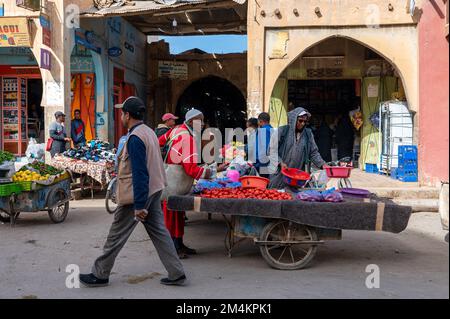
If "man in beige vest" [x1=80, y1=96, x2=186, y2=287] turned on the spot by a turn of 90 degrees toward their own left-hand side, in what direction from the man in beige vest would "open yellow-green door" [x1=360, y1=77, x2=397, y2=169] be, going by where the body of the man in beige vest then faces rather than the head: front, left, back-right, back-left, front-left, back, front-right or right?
back-left

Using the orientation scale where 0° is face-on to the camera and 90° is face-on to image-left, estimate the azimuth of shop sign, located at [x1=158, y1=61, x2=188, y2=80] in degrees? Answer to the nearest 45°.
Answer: approximately 0°

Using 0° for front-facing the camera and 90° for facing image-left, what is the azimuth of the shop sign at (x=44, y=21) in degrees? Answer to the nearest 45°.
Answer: approximately 315°

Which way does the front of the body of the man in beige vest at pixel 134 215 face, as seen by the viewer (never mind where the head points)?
to the viewer's left

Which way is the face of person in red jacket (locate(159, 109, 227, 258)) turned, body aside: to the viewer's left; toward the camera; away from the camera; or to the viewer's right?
to the viewer's right

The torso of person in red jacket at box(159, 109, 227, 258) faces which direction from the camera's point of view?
to the viewer's right

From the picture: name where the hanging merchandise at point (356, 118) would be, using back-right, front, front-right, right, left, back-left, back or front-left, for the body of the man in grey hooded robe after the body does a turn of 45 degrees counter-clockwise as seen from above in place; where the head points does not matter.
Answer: left

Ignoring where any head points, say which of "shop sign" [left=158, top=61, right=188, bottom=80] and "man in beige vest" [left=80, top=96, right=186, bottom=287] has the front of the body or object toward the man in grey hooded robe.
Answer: the shop sign

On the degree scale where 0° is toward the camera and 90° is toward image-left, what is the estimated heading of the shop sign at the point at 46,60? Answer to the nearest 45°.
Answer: approximately 315°

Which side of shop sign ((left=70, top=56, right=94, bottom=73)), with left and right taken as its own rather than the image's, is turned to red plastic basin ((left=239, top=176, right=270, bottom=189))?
front

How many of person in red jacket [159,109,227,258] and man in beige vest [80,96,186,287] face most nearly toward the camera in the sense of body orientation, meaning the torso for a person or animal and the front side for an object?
0

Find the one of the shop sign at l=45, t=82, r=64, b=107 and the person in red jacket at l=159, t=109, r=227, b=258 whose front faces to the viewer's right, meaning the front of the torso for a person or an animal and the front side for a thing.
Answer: the person in red jacket
